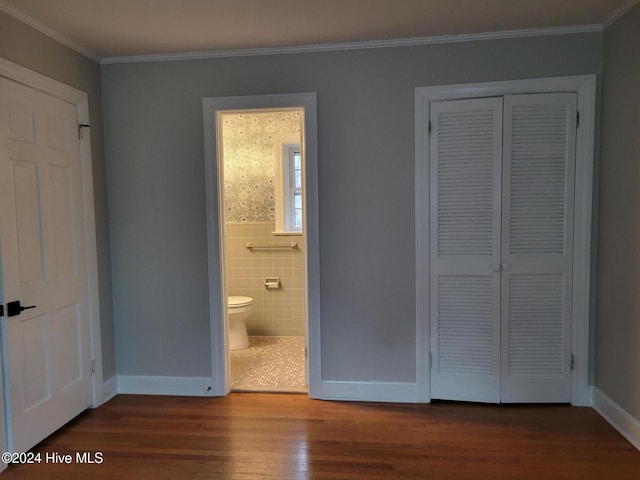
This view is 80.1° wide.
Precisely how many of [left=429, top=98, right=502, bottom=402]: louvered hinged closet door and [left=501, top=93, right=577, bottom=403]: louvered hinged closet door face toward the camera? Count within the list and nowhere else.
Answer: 2

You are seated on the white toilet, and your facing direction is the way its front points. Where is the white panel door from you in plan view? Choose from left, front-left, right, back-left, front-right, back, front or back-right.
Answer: back-right

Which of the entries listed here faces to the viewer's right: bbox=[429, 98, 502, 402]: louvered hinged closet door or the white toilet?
the white toilet

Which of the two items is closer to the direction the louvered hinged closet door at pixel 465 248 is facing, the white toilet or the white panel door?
the white panel door

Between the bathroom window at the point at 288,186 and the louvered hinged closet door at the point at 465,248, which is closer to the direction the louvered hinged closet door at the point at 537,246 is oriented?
the louvered hinged closet door at the point at 465,248

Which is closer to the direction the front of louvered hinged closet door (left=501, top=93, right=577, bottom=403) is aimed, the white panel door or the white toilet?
the white panel door

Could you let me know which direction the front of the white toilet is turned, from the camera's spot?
facing to the right of the viewer

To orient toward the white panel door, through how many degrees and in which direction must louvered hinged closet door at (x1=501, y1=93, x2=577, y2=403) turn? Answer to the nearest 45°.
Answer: approximately 45° to its right

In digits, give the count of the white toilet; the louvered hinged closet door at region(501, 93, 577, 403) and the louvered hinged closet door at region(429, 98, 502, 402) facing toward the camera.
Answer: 2
